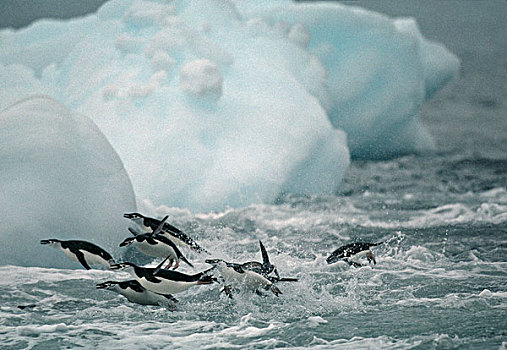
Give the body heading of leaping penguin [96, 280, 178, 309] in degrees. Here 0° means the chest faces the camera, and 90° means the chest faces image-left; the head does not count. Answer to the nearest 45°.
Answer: approximately 90°

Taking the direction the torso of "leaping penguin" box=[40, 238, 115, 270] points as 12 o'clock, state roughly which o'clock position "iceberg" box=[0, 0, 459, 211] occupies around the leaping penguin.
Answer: The iceberg is roughly at 4 o'clock from the leaping penguin.

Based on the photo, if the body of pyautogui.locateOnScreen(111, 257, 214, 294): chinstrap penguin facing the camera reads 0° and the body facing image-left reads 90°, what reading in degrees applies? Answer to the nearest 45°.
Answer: approximately 90°

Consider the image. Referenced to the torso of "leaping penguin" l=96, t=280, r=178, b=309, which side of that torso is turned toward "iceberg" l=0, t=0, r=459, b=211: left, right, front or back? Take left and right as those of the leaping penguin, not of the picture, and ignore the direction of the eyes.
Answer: right

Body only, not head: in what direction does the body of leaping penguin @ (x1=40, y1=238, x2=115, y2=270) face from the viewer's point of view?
to the viewer's left

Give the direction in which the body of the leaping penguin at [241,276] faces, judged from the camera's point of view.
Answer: to the viewer's left

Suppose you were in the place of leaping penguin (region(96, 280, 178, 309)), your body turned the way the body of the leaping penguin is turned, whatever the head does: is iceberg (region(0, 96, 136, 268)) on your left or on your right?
on your right

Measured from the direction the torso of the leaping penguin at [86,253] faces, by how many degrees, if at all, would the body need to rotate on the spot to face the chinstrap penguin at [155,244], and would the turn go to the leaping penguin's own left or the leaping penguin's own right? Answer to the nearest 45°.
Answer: approximately 135° to the leaping penguin's own left

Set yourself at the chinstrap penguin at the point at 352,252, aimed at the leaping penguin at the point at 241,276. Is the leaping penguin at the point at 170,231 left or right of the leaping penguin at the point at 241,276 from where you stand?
right

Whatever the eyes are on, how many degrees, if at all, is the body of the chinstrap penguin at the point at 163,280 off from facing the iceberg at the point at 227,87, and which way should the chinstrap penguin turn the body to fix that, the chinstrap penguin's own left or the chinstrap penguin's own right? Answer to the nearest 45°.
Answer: approximately 90° to the chinstrap penguin's own right

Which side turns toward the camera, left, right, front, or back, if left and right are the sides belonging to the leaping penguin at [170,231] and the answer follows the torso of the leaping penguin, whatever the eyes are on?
left

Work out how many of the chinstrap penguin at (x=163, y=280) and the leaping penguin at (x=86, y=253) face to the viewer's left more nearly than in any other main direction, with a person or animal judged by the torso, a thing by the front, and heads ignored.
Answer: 2

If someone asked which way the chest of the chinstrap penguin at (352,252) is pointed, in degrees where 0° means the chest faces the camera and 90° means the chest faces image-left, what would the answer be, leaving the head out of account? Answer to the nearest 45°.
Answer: approximately 90°
